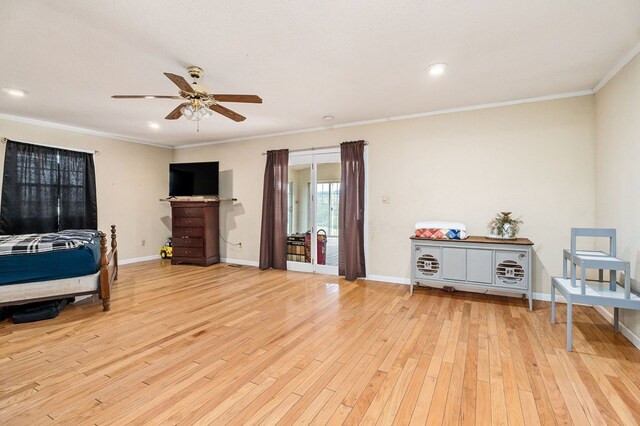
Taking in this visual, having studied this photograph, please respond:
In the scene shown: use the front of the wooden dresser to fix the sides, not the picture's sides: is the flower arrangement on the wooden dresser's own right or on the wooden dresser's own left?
on the wooden dresser's own left

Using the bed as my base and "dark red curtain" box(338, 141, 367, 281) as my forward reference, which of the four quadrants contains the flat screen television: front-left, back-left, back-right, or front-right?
front-left

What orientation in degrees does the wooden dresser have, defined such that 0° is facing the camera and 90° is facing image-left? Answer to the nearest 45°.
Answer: approximately 45°

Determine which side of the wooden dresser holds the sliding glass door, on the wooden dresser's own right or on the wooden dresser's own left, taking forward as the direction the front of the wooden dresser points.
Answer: on the wooden dresser's own left

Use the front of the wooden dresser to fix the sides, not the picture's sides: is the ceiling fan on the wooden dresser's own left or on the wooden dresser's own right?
on the wooden dresser's own left

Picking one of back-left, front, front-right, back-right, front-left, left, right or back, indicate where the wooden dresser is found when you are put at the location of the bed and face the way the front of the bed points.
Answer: front-left

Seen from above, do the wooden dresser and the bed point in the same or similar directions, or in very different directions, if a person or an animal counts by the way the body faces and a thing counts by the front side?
very different directions

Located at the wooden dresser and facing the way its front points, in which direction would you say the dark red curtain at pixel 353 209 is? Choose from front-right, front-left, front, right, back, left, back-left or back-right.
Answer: left

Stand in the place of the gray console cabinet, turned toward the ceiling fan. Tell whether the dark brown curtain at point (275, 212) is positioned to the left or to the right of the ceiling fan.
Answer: right

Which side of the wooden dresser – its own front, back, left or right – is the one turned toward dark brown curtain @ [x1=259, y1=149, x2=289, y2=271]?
left

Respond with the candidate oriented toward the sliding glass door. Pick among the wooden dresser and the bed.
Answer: the bed

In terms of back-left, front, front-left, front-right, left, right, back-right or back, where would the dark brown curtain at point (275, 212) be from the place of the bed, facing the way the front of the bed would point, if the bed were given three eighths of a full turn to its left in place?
back-right

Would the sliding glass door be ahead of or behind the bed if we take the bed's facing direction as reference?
ahead

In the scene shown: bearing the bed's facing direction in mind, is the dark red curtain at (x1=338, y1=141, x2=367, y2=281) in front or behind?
in front

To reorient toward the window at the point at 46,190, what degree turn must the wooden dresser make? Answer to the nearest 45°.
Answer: approximately 45° to its right

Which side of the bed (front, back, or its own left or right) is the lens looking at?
right

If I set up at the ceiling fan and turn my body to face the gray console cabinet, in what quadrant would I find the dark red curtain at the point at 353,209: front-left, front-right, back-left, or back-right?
front-left
